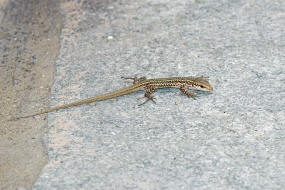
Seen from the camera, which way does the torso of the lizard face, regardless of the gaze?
to the viewer's right
